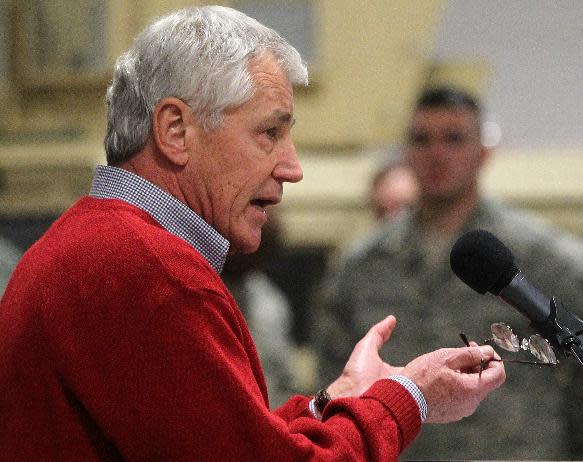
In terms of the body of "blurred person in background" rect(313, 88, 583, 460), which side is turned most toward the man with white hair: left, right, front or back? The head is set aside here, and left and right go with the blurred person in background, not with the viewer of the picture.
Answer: front

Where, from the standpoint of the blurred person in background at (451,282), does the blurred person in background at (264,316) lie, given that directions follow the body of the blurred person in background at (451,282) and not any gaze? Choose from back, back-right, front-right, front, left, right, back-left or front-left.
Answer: right

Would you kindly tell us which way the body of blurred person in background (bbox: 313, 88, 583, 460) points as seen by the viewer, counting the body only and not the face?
toward the camera

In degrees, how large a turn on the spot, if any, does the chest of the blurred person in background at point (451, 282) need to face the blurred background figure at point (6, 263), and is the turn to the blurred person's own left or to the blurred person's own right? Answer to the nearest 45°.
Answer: approximately 90° to the blurred person's own right

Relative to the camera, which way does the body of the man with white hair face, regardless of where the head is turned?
to the viewer's right

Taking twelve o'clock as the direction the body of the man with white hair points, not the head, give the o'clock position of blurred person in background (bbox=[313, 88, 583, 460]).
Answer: The blurred person in background is roughly at 10 o'clock from the man with white hair.

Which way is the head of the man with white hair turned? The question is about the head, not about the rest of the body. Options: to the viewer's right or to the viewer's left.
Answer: to the viewer's right

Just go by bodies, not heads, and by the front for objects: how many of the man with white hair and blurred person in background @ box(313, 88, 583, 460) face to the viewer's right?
1

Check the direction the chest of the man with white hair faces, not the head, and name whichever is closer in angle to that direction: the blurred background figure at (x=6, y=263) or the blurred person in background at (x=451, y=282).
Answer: the blurred person in background

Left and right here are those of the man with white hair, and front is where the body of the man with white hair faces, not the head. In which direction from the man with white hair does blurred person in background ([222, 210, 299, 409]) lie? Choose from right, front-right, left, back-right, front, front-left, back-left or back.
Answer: left

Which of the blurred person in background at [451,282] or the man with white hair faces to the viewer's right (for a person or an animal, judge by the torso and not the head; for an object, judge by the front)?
the man with white hair

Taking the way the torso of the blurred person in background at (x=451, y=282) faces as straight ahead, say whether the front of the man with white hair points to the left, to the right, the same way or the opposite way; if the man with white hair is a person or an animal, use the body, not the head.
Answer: to the left
